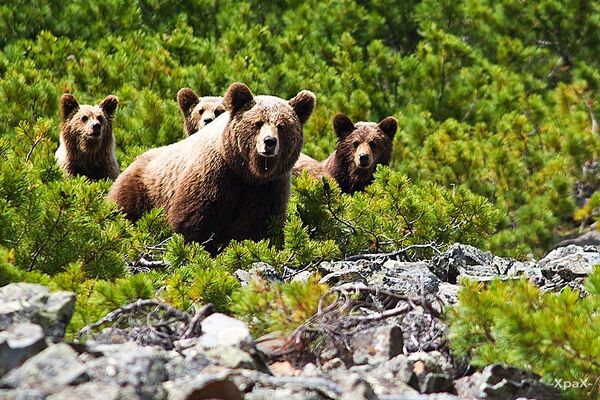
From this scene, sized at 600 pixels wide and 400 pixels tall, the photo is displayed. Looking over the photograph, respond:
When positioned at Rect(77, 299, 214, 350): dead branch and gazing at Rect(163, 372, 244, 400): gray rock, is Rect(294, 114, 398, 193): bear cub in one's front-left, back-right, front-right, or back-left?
back-left

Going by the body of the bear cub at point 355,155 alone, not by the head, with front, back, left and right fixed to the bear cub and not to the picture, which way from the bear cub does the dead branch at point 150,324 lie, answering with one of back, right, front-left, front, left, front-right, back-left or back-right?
front-right

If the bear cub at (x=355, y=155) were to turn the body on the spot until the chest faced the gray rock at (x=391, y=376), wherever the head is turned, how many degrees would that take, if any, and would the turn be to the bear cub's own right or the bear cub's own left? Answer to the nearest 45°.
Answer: approximately 45° to the bear cub's own right

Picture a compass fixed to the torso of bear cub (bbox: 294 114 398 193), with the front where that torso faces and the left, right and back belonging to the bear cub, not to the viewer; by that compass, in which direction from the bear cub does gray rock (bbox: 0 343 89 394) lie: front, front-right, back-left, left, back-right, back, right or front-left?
front-right

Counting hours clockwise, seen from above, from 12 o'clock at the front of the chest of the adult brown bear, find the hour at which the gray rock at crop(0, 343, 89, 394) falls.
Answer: The gray rock is roughly at 2 o'clock from the adult brown bear.

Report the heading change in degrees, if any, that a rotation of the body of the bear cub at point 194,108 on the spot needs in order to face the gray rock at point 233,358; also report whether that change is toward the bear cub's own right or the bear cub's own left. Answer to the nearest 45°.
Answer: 0° — it already faces it

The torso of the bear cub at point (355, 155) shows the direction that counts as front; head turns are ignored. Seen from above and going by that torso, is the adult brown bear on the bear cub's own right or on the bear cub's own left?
on the bear cub's own right

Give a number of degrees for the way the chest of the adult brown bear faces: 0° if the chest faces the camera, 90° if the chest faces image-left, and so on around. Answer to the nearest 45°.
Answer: approximately 315°
